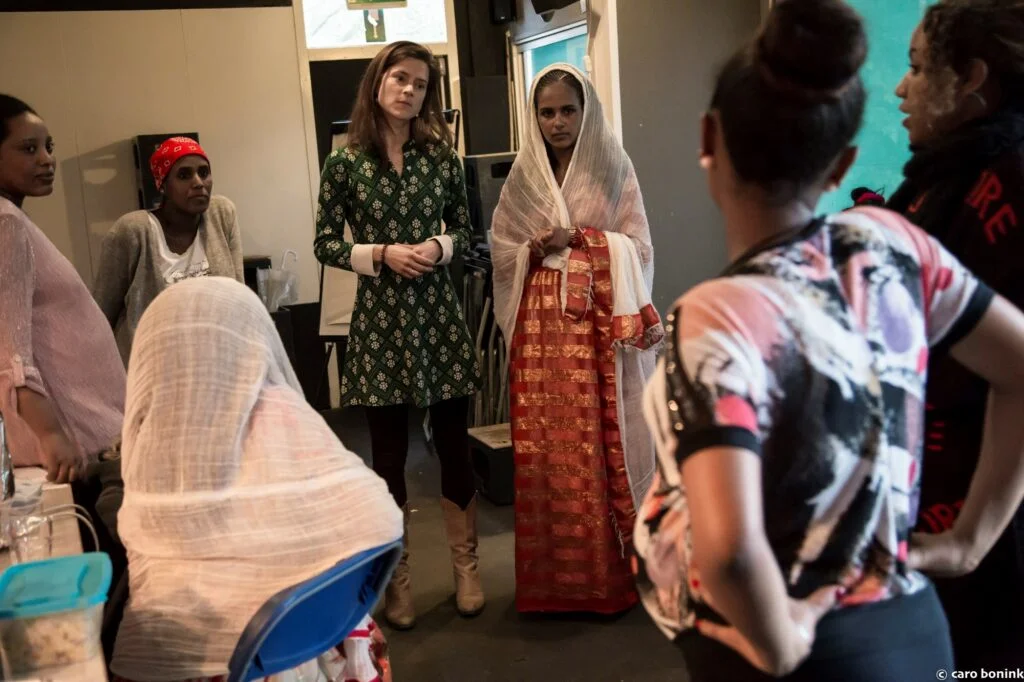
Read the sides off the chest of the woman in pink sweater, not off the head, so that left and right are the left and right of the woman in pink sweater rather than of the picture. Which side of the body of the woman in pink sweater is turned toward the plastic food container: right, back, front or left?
right

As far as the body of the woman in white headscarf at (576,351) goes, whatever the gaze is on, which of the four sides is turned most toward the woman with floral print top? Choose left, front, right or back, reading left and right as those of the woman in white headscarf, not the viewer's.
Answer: front

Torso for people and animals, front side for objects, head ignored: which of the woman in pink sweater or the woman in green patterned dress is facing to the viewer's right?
the woman in pink sweater

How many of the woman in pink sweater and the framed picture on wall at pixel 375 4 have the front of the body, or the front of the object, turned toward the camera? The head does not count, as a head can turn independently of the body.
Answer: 1

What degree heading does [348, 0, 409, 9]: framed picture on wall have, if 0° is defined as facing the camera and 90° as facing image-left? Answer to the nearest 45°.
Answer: approximately 0°

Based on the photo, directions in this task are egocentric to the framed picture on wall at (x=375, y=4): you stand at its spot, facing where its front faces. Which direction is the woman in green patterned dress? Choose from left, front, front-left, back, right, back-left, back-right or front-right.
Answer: front

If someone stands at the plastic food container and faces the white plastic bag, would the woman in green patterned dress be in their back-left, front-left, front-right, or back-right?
front-right

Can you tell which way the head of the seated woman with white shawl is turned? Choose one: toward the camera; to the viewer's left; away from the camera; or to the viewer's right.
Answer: away from the camera

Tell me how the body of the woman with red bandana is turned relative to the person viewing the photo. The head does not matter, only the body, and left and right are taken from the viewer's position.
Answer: facing the viewer and to the right of the viewer

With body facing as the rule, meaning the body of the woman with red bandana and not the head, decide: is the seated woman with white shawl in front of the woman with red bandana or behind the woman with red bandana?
in front

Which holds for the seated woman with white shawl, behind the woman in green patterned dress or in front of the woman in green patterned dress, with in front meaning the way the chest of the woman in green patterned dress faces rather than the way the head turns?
in front

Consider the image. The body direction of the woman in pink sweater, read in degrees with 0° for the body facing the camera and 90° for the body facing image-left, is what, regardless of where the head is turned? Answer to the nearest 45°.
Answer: approximately 270°

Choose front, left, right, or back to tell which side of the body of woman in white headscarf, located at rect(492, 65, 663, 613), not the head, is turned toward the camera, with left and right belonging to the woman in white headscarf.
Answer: front

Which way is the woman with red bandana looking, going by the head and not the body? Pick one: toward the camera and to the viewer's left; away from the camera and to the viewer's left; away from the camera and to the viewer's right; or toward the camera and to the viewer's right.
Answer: toward the camera and to the viewer's right

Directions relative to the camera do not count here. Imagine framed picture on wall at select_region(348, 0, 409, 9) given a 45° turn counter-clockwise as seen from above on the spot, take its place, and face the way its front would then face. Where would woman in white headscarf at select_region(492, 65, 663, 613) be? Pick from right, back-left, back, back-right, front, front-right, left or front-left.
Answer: front-right

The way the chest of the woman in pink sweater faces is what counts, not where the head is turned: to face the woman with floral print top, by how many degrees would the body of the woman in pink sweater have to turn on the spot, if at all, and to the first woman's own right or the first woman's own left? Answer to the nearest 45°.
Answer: approximately 45° to the first woman's own right
